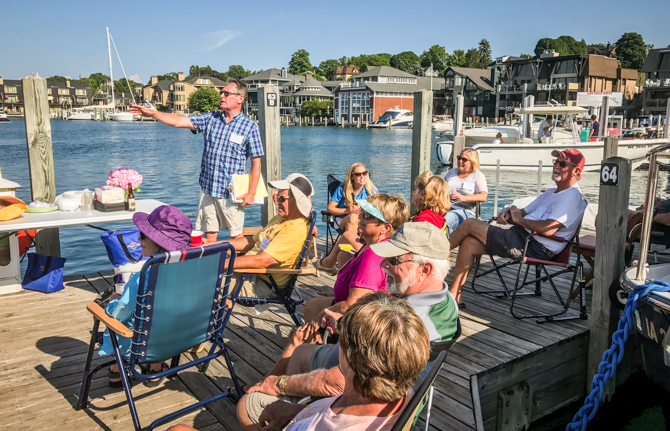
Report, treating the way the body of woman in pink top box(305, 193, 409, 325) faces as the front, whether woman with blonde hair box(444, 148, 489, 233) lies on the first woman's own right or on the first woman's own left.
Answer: on the first woman's own right

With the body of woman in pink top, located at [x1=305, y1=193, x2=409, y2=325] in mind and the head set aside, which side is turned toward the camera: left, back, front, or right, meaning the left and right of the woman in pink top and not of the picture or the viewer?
left

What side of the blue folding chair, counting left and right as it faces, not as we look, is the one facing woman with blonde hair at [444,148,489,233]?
right

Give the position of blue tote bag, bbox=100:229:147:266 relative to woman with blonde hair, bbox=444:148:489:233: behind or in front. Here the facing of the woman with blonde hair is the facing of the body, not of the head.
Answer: in front

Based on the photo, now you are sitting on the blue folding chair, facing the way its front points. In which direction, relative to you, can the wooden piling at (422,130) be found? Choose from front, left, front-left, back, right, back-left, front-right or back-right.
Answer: right

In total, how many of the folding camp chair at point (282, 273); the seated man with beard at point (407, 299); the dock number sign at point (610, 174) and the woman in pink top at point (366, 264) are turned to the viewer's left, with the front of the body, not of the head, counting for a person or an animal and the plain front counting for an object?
3

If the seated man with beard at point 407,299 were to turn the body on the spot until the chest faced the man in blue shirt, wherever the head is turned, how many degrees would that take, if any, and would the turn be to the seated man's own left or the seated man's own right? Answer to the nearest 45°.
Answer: approximately 45° to the seated man's own right

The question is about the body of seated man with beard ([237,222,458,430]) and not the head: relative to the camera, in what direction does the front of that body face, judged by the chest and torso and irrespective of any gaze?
to the viewer's left

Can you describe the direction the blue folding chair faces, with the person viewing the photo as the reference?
facing away from the viewer and to the left of the viewer

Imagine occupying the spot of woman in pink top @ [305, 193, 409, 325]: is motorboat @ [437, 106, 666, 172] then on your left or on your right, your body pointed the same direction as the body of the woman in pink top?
on your right

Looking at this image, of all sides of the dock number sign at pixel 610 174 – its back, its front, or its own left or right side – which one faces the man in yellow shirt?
right
